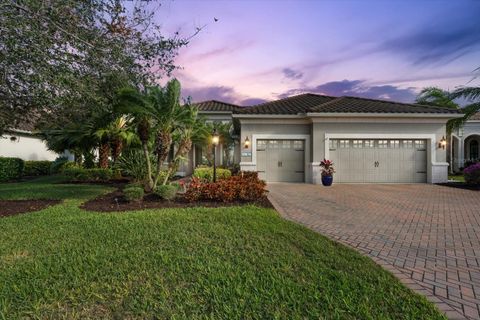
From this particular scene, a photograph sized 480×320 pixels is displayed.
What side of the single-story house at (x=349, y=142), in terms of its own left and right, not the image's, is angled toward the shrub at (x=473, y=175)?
left

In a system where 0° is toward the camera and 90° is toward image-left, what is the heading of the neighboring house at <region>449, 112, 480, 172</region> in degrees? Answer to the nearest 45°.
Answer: approximately 0°

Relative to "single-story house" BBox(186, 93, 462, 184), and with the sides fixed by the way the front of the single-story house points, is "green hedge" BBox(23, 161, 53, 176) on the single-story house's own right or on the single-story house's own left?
on the single-story house's own right

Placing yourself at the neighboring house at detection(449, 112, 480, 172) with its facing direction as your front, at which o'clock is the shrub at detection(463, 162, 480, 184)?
The shrub is roughly at 12 o'clock from the neighboring house.

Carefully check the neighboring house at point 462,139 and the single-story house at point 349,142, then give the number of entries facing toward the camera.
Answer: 2

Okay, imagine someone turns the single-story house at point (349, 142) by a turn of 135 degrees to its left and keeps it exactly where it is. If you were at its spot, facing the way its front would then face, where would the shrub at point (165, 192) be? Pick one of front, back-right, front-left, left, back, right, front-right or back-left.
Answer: back

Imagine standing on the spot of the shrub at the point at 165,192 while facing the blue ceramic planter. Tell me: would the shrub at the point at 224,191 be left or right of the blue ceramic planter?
right
